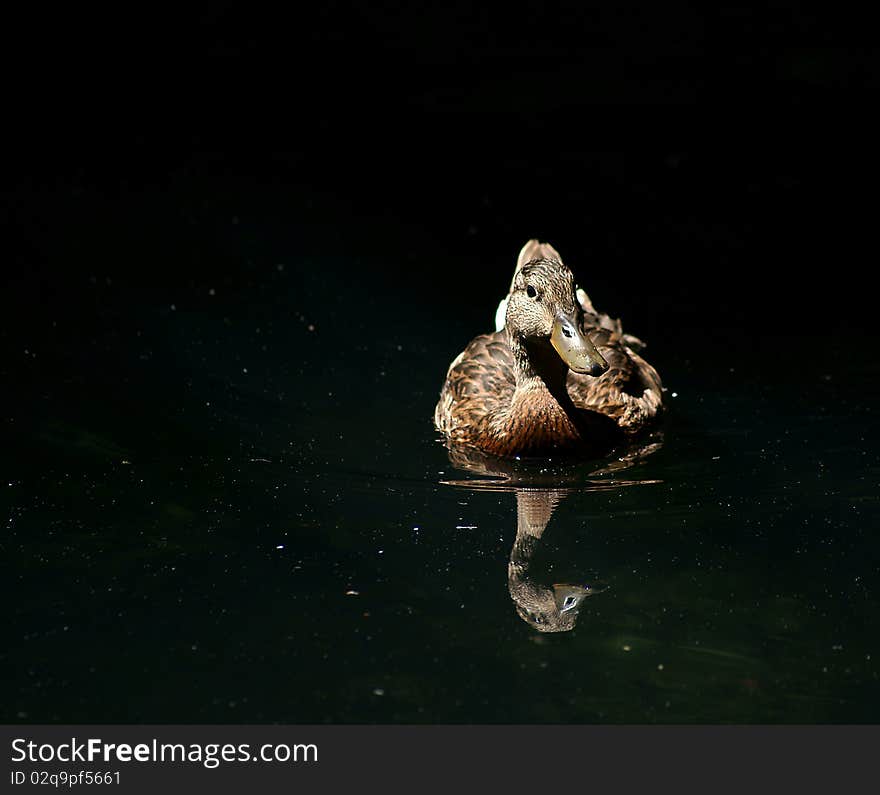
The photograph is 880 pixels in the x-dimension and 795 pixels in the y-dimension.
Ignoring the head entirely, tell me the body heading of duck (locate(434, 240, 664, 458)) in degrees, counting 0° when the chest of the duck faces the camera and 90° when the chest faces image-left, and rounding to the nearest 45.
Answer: approximately 0°
